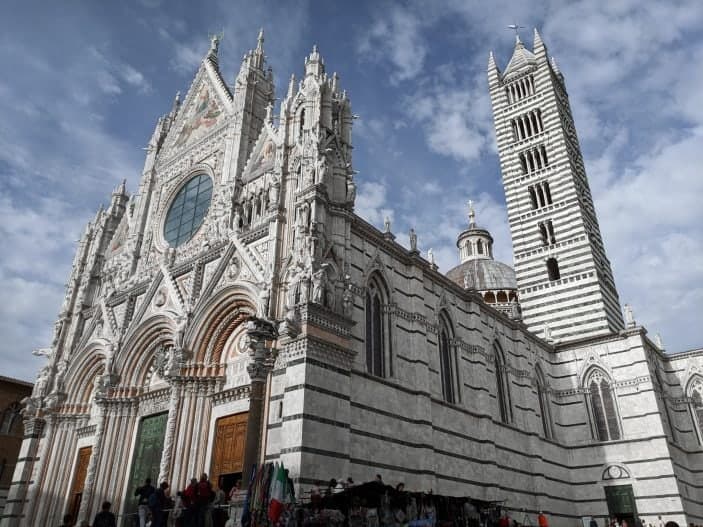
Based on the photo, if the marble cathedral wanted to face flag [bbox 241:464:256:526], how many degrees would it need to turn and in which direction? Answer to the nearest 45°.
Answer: approximately 45° to its left

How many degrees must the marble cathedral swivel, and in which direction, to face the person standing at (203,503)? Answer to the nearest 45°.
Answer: approximately 45° to its left

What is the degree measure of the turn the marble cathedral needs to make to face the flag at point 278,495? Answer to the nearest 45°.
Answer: approximately 45° to its left

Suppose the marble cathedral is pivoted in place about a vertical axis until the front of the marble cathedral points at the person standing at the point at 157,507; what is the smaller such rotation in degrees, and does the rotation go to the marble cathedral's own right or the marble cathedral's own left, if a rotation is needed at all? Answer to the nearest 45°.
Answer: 0° — it already faces them

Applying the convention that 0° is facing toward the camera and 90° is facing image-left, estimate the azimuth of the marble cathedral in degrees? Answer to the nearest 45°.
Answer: approximately 45°
